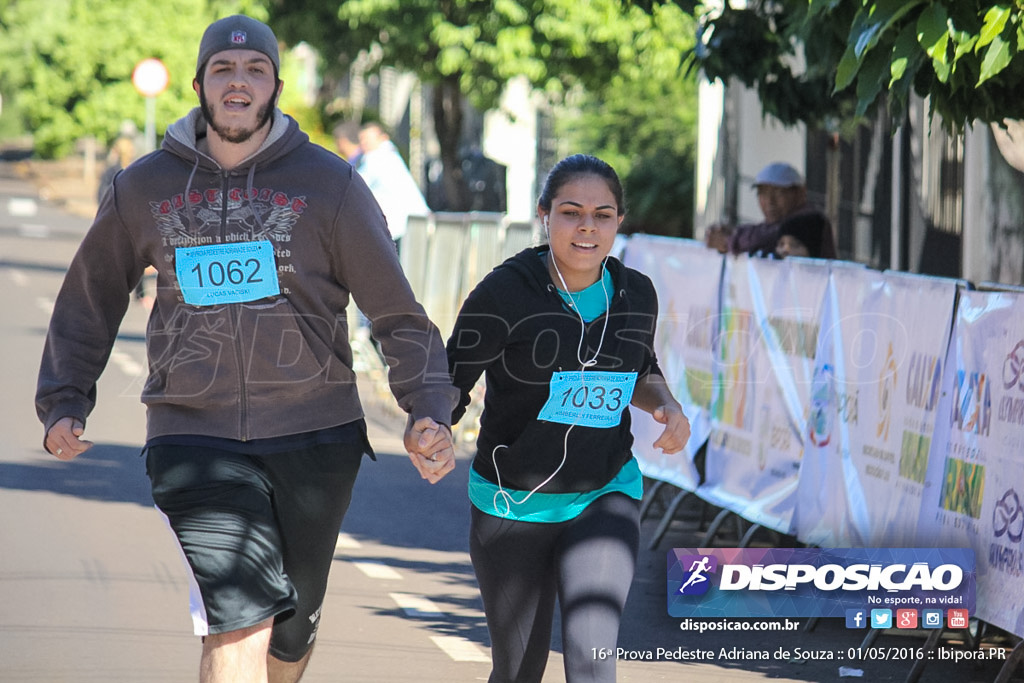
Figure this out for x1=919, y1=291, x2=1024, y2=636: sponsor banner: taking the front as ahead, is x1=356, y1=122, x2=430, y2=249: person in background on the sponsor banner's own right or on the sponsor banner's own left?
on the sponsor banner's own right

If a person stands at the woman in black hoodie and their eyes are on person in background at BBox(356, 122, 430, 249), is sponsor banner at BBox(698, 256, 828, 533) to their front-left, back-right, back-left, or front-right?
front-right

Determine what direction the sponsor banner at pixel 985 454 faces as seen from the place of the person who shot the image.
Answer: facing the viewer and to the left of the viewer

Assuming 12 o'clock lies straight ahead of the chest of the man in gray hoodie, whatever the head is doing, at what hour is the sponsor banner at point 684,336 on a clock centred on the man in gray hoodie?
The sponsor banner is roughly at 7 o'clock from the man in gray hoodie.

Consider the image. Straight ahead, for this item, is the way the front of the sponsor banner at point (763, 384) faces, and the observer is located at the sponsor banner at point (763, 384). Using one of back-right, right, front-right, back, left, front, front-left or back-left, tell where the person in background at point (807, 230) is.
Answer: back-right

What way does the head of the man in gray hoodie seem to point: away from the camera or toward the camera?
toward the camera

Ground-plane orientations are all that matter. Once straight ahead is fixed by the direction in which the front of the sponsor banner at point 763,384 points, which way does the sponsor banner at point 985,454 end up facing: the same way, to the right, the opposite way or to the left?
the same way

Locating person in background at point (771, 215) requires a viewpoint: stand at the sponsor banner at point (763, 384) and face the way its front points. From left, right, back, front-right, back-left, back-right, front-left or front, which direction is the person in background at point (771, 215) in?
back-right

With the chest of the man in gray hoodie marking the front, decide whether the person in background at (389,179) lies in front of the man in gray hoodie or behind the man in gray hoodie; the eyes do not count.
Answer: behind

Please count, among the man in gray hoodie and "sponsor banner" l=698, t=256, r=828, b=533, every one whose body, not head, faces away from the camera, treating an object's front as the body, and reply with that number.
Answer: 0

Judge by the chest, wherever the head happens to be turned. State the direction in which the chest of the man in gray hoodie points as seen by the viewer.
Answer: toward the camera

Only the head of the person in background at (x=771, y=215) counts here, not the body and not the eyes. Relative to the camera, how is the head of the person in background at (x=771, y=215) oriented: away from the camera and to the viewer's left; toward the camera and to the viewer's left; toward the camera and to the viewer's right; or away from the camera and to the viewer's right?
toward the camera and to the viewer's left

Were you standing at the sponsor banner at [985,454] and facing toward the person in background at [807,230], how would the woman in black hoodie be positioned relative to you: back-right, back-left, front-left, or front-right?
back-left
